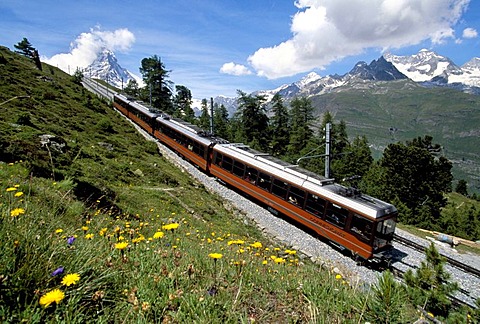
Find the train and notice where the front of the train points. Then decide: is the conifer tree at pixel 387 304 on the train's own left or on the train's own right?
on the train's own right

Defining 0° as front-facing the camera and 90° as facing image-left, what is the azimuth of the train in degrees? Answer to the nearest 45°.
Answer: approximately 315°

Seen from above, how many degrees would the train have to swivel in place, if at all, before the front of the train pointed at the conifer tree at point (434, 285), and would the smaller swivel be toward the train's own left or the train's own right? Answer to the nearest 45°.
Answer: approximately 45° to the train's own right

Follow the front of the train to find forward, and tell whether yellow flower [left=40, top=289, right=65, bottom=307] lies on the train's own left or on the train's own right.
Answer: on the train's own right

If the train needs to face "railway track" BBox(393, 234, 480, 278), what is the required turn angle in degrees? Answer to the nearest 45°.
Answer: approximately 45° to its left
